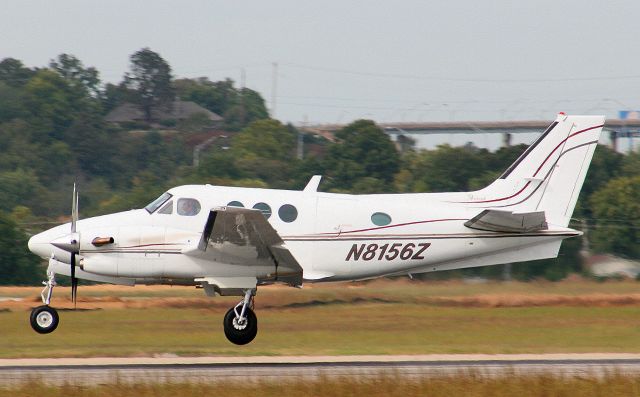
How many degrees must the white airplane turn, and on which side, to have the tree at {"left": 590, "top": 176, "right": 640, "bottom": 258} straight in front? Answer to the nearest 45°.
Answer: approximately 135° to its right

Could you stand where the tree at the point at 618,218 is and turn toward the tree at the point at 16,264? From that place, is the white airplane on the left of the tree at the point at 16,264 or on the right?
left

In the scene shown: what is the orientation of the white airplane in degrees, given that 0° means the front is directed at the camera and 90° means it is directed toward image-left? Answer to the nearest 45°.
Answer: approximately 90°

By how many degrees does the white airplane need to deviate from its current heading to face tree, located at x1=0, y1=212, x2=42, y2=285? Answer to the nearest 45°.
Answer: approximately 45° to its right
